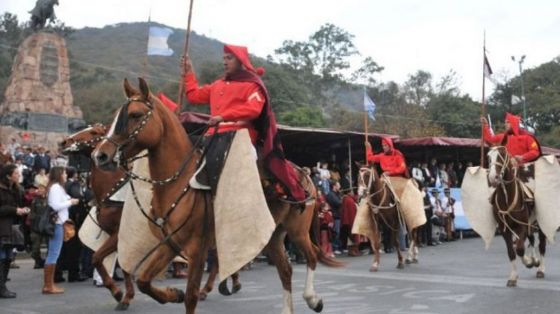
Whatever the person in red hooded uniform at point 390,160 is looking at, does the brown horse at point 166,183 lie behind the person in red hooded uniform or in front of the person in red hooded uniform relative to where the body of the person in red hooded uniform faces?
in front

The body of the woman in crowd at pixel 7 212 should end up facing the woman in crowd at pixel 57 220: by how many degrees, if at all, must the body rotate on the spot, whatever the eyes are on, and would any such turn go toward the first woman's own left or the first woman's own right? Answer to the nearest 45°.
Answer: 0° — they already face them

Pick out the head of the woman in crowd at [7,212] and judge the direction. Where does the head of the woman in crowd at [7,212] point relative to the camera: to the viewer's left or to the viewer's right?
to the viewer's right

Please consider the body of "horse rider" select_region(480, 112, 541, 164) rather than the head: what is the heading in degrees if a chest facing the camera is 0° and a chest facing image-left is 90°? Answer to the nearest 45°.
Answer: approximately 45°

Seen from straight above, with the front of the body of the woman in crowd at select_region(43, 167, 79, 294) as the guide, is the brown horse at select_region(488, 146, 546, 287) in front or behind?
in front

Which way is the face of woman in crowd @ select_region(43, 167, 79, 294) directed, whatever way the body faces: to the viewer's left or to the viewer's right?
to the viewer's right

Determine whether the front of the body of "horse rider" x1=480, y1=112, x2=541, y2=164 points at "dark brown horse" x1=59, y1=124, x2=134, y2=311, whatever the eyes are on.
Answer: yes

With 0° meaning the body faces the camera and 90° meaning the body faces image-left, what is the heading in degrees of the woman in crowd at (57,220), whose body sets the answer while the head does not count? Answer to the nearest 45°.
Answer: approximately 270°

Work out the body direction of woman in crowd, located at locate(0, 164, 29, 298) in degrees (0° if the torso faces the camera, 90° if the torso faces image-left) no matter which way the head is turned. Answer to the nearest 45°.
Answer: approximately 270°

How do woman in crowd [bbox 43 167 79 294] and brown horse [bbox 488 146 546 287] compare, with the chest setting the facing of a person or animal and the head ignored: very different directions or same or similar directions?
very different directions

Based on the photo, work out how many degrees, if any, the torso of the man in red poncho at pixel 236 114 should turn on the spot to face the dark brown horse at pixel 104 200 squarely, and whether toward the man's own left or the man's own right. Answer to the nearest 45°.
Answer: approximately 90° to the man's own right

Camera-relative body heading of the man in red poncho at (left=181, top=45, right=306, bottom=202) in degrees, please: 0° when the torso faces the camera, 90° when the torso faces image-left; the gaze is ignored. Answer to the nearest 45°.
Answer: approximately 45°
